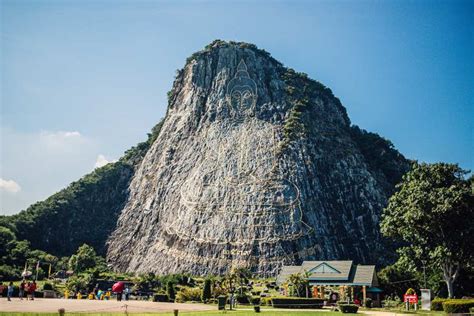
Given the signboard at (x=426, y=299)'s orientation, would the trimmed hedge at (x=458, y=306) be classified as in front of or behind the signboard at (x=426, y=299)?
in front

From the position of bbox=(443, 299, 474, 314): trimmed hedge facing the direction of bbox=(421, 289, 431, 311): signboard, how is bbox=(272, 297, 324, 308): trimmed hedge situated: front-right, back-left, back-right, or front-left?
front-left

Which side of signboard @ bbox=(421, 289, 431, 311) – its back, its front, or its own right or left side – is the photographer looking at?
front

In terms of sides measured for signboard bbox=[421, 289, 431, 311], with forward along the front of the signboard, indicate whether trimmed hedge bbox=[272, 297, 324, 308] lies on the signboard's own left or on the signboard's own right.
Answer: on the signboard's own right

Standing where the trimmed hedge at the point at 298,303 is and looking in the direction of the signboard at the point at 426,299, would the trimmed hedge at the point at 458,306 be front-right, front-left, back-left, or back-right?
front-right

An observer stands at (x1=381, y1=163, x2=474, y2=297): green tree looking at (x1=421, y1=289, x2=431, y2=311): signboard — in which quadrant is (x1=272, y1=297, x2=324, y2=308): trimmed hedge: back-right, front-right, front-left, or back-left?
front-right
